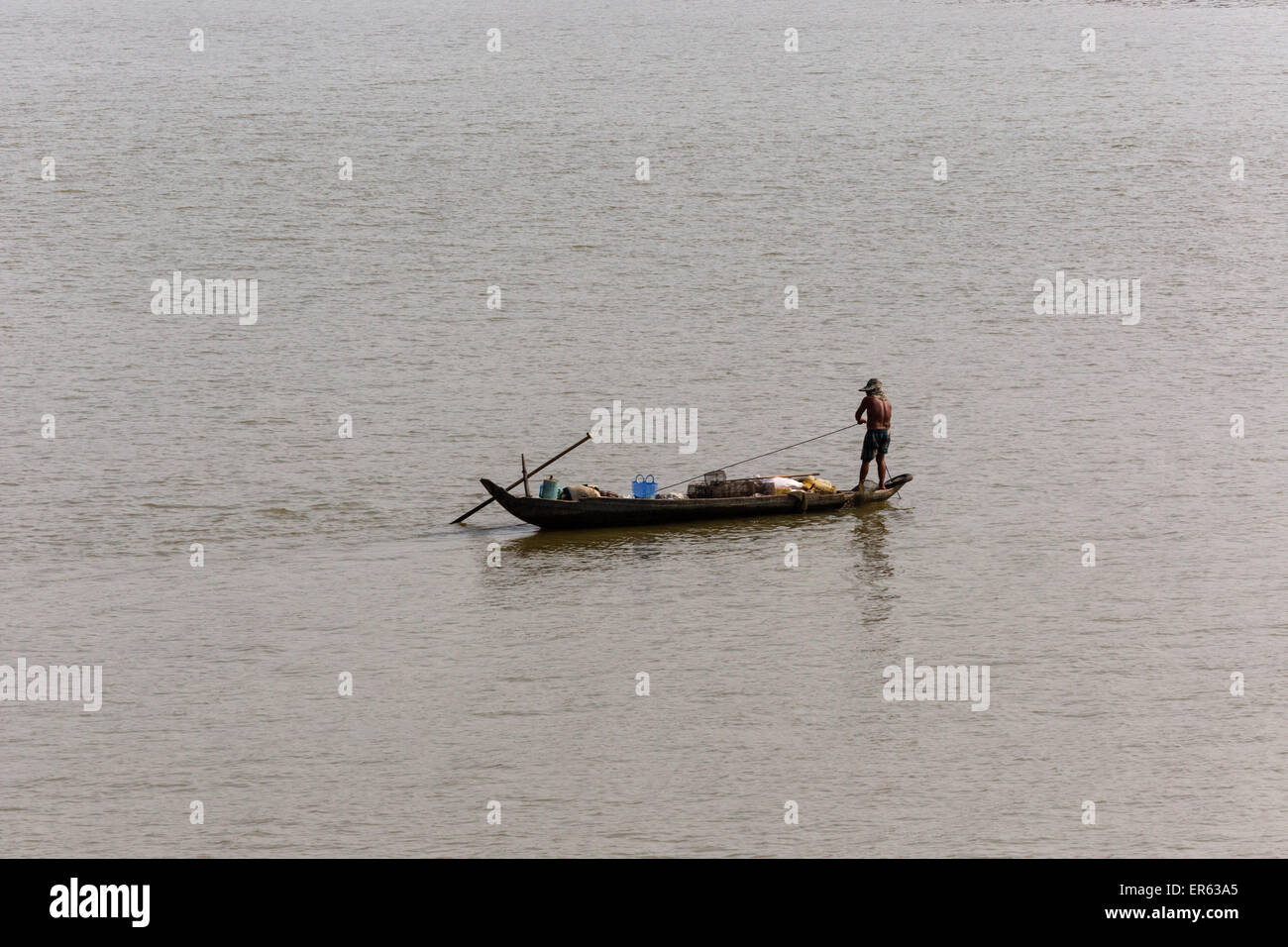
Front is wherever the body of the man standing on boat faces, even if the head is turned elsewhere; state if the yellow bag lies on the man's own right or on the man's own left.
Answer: on the man's own left

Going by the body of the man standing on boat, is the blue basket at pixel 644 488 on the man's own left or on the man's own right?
on the man's own left

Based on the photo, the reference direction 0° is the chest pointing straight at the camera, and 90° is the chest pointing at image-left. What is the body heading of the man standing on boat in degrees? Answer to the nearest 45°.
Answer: approximately 135°
